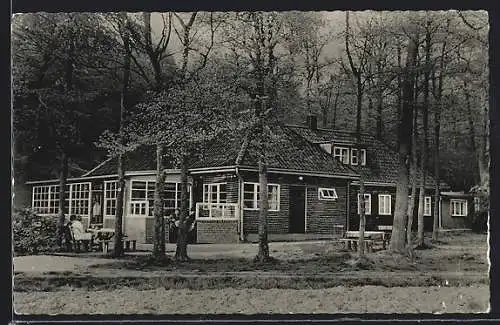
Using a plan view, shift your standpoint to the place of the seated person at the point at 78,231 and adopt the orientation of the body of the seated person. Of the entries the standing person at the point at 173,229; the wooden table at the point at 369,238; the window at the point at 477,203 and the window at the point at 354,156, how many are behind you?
0

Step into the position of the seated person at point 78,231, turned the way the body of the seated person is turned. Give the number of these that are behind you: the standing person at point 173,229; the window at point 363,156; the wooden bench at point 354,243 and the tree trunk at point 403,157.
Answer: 0

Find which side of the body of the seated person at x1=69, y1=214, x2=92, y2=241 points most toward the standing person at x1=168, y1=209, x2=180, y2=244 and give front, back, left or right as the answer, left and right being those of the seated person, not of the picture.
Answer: front

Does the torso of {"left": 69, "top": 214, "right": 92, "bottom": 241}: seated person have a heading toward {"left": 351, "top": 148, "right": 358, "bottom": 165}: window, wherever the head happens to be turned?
yes

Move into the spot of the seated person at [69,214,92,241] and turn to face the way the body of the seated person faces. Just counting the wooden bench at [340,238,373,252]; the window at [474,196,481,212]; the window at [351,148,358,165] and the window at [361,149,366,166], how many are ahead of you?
4

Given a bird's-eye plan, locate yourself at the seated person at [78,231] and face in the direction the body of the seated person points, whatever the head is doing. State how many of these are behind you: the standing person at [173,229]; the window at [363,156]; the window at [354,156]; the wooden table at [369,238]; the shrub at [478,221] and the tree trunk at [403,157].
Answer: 0

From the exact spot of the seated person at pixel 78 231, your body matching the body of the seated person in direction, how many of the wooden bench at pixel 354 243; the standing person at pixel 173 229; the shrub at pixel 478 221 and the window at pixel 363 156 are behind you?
0

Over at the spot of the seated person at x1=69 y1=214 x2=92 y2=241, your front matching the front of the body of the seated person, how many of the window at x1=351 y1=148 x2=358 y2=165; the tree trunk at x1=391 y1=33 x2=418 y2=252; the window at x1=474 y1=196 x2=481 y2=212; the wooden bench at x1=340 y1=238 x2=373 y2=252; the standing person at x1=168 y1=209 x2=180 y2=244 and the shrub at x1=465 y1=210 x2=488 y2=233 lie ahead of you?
6

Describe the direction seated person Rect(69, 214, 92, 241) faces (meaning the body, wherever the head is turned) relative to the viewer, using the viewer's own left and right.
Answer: facing to the right of the viewer

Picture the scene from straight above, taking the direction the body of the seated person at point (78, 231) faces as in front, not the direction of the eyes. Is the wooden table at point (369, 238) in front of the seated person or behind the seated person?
in front
